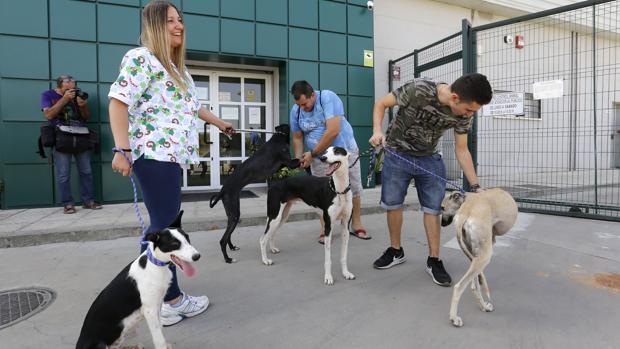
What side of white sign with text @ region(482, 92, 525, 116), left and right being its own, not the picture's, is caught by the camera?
front

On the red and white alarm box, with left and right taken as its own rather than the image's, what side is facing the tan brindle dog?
front

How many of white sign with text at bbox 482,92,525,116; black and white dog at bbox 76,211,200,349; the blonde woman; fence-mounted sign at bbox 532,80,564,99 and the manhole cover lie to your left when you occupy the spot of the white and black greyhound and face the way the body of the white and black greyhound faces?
2

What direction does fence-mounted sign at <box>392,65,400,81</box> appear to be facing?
toward the camera

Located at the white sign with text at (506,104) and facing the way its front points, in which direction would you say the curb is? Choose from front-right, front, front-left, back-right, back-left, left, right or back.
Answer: front-right

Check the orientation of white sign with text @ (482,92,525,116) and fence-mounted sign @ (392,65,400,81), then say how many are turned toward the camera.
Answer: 2

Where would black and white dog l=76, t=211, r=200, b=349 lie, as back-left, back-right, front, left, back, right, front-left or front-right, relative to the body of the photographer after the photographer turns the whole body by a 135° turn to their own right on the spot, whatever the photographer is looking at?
left

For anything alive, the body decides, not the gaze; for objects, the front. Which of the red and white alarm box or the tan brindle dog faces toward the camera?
the red and white alarm box

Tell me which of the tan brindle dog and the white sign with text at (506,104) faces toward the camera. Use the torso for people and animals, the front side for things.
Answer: the white sign with text

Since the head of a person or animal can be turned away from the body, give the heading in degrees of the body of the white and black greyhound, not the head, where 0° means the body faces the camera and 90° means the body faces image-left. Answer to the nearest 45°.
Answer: approximately 315°

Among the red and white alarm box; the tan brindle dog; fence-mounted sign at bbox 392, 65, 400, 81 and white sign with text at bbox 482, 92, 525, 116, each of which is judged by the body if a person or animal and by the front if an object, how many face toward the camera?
3

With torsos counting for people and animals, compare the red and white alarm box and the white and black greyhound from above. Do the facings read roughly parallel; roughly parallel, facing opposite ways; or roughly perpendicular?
roughly perpendicular

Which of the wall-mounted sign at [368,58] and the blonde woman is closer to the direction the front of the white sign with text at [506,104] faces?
the blonde woman

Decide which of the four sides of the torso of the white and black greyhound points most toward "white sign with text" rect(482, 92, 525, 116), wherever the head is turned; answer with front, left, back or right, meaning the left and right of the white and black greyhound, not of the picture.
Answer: left

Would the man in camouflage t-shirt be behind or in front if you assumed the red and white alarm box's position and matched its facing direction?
in front
